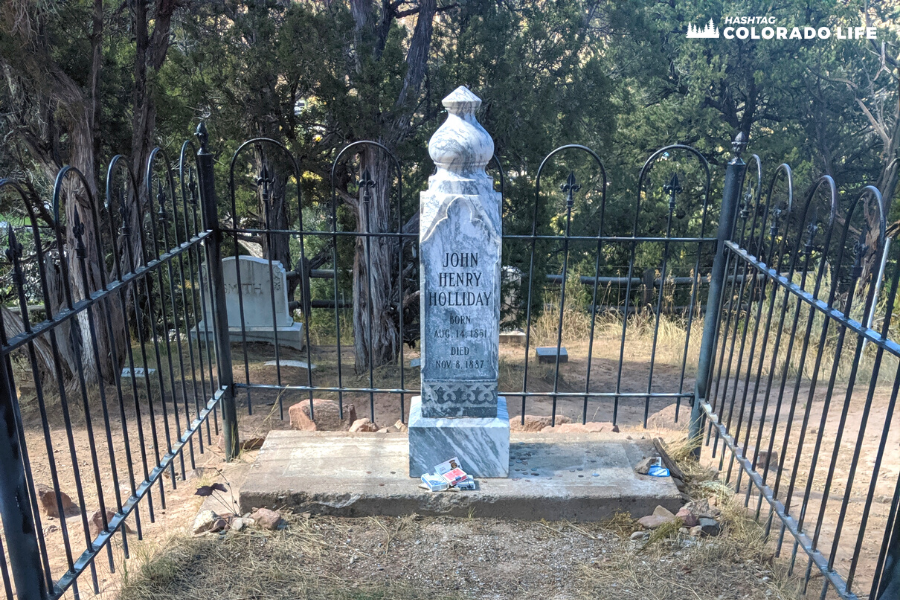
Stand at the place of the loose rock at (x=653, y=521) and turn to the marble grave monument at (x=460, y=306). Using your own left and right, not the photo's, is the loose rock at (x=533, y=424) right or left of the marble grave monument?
right

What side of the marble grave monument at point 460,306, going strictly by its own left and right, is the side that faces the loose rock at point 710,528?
left

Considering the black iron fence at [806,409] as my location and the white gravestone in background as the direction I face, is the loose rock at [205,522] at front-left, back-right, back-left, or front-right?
front-left

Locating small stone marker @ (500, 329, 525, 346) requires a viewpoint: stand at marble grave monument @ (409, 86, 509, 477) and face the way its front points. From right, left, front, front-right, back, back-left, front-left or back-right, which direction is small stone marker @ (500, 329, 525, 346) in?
back

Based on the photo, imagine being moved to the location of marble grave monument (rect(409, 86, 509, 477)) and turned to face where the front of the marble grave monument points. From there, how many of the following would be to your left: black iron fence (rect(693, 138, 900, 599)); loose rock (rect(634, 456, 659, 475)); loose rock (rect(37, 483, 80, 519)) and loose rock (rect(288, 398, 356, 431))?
2

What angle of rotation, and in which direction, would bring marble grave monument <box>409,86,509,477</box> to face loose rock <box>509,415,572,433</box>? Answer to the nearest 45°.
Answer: approximately 135° to its left

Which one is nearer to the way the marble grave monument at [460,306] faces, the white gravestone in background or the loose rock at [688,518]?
the loose rock

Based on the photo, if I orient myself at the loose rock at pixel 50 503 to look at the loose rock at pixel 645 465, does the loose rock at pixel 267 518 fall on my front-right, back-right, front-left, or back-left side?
front-right

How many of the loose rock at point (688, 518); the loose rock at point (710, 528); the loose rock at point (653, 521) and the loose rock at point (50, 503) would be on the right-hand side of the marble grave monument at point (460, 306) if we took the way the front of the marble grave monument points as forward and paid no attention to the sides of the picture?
1

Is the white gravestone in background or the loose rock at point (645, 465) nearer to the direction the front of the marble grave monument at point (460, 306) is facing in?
the loose rock

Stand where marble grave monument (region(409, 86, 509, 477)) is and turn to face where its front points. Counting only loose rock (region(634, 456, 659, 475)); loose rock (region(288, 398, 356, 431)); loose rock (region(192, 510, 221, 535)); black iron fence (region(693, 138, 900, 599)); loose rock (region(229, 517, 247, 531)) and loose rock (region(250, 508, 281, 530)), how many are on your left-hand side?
2

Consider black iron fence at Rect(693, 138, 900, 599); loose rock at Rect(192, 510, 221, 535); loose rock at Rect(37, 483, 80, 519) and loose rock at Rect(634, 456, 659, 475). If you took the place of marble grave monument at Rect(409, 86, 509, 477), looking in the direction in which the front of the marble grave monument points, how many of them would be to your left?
2

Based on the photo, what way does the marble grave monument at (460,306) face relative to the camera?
toward the camera

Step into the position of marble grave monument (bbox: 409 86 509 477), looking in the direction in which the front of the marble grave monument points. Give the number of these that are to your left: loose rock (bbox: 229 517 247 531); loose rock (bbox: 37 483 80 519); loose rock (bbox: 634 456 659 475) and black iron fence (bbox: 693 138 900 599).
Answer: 2

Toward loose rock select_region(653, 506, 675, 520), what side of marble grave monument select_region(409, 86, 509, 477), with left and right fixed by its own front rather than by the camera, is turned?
left

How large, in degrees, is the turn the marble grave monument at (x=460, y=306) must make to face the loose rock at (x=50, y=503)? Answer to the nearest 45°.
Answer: approximately 90° to its right

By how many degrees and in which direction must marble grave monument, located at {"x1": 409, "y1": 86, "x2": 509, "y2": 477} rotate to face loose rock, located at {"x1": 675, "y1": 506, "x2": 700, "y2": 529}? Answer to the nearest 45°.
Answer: approximately 90° to its left

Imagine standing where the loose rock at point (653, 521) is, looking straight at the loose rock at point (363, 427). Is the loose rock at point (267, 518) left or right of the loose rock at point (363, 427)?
left

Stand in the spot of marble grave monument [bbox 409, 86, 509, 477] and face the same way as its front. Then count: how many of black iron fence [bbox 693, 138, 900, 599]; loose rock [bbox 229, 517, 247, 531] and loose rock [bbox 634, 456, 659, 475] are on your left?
2
